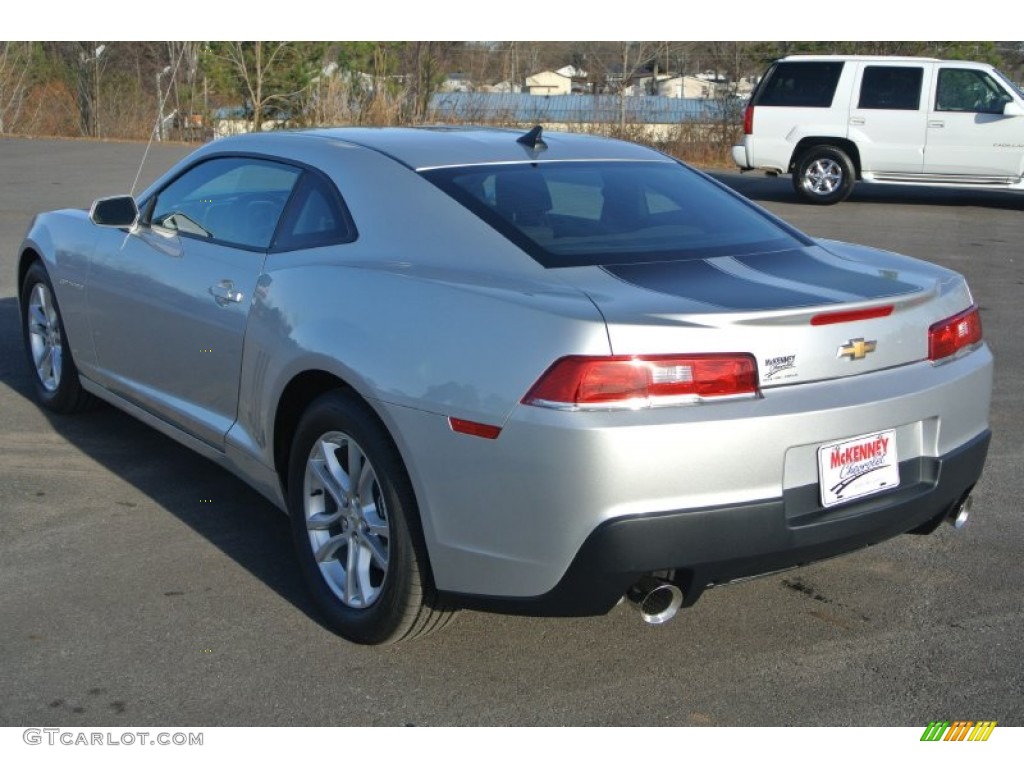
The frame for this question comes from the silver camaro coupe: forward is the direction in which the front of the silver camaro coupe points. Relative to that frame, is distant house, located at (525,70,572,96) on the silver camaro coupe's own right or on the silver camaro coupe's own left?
on the silver camaro coupe's own right

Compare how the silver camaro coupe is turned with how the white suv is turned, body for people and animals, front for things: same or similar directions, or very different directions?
very different directions

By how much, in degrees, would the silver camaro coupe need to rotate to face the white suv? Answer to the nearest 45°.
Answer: approximately 45° to its right

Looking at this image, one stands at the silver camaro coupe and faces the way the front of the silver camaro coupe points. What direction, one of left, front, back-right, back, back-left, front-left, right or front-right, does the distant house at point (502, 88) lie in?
front-right

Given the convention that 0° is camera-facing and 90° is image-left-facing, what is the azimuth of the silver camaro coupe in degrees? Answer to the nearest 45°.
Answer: approximately 135°

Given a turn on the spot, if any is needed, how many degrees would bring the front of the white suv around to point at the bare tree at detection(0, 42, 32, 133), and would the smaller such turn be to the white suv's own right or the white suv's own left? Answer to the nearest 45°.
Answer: approximately 135° to the white suv's own left

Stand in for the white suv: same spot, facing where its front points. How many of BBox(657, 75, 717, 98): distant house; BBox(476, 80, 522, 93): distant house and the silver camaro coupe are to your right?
1

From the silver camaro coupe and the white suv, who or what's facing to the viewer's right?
the white suv

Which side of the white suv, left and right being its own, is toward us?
right

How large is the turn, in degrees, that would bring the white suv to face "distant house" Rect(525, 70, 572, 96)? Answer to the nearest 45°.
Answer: approximately 135° to its left

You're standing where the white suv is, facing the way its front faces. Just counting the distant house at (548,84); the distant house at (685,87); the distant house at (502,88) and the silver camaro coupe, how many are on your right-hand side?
1

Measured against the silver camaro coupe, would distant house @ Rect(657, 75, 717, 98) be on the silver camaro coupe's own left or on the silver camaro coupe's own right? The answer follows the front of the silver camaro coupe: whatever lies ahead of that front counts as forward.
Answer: on the silver camaro coupe's own right

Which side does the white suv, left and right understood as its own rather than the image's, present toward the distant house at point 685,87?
left

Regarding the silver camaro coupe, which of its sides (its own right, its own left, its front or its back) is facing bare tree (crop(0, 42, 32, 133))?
front

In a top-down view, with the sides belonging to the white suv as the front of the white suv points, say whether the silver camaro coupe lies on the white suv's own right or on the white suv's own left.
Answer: on the white suv's own right

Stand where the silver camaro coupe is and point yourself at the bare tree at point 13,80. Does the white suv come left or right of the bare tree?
right
